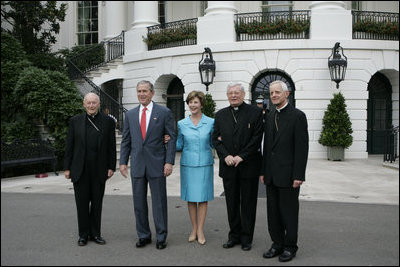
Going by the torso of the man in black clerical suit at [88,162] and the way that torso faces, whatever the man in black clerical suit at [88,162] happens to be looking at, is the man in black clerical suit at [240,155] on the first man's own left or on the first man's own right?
on the first man's own left

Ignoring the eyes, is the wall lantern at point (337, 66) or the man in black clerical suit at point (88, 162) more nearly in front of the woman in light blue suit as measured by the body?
the man in black clerical suit

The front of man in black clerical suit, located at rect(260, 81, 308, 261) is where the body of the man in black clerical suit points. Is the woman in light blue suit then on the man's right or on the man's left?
on the man's right

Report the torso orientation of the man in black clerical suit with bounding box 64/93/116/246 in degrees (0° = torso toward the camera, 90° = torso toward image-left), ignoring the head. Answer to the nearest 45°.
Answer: approximately 0°

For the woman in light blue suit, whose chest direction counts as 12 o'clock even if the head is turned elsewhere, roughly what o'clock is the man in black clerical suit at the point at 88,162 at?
The man in black clerical suit is roughly at 3 o'clock from the woman in light blue suit.

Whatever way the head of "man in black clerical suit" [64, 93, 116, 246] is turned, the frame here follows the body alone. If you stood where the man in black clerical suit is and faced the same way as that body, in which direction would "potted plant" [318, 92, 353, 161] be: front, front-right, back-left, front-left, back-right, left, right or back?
back-left

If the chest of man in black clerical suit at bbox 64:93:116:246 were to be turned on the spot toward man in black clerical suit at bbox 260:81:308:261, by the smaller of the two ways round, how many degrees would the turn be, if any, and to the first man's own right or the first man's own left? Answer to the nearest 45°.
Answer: approximately 45° to the first man's own left

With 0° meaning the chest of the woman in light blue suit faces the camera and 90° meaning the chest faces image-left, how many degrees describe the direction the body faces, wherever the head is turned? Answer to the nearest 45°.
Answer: approximately 0°

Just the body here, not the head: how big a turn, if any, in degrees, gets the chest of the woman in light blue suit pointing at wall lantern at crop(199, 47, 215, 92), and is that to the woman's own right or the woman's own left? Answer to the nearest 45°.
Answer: approximately 180°

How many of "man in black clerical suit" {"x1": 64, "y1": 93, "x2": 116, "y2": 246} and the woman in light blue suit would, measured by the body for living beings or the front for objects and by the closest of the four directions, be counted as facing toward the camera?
2
